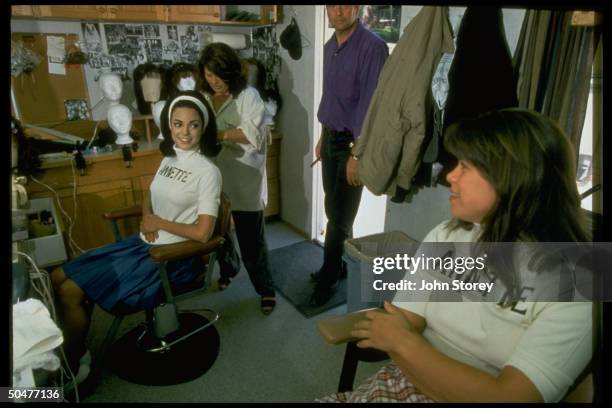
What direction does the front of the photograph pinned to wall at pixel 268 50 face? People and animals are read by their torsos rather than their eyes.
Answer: toward the camera

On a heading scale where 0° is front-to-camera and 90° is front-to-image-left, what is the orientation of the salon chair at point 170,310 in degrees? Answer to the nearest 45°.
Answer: approximately 45°

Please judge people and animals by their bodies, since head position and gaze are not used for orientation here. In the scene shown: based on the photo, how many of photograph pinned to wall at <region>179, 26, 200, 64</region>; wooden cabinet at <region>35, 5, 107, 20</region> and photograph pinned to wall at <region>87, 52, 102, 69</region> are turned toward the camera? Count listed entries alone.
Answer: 3

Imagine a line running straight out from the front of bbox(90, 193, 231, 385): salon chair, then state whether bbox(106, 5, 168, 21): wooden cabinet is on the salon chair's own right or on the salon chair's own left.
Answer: on the salon chair's own right

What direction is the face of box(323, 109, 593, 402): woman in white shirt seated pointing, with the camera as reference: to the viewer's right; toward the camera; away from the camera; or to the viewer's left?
to the viewer's left

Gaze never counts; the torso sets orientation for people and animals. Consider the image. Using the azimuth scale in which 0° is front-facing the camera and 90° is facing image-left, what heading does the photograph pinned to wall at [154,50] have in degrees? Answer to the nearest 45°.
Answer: approximately 0°

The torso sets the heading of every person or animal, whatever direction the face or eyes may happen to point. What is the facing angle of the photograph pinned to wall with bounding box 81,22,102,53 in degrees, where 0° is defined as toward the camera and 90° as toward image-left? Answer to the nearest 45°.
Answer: approximately 0°

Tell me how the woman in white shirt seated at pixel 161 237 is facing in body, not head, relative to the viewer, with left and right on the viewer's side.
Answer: facing the viewer and to the left of the viewer

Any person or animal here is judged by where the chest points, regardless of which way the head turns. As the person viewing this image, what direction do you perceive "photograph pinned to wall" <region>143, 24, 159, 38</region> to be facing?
facing the viewer

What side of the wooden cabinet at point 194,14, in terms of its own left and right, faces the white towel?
front

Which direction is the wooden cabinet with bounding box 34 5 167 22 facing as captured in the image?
toward the camera
